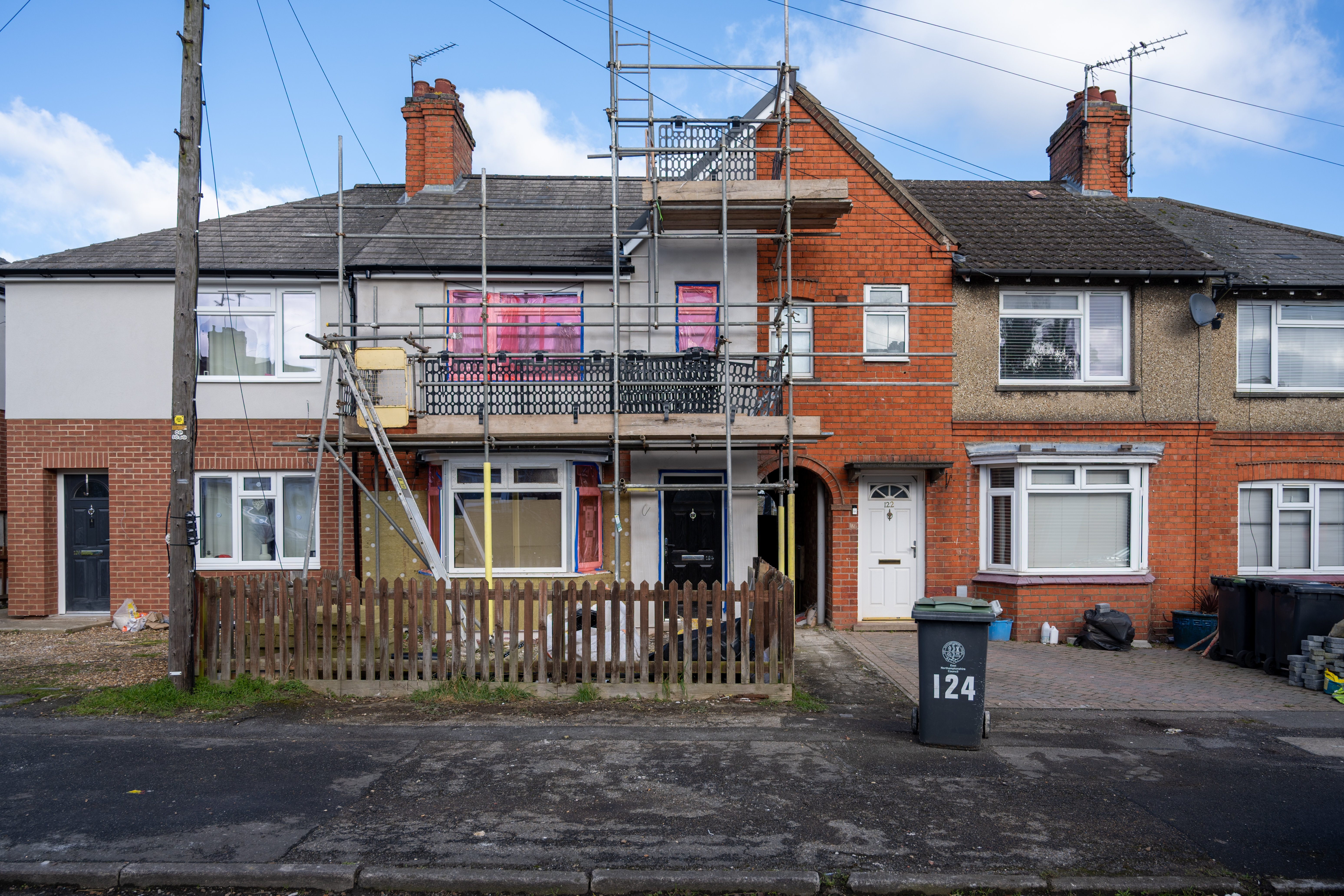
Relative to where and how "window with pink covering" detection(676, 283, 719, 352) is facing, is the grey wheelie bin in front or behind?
in front

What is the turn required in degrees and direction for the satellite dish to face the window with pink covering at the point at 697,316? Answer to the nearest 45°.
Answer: approximately 90° to its right

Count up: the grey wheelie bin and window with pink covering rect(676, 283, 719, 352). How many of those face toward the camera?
2

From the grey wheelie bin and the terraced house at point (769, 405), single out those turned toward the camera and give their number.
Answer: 2
